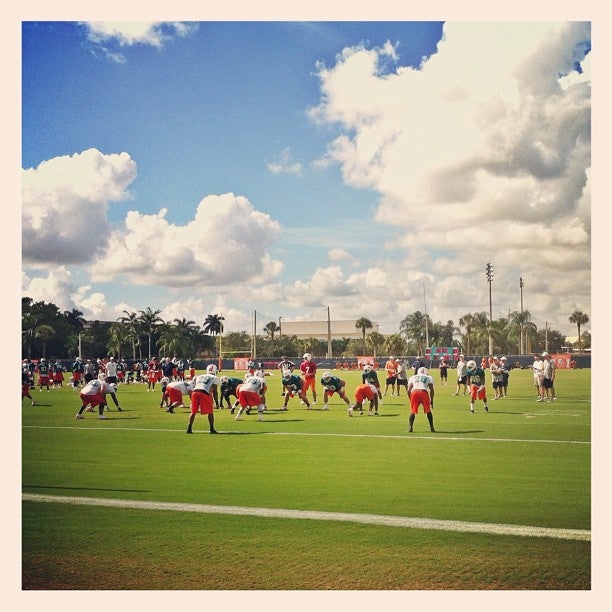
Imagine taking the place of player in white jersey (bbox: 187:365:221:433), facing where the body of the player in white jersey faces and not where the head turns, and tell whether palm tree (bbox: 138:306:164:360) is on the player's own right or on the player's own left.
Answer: on the player's own left

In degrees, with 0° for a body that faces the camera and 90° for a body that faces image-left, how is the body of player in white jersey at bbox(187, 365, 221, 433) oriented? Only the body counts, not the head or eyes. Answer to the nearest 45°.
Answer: approximately 225°

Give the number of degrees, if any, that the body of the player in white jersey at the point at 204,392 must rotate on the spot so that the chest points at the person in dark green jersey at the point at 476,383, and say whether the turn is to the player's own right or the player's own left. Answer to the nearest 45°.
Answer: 0° — they already face them

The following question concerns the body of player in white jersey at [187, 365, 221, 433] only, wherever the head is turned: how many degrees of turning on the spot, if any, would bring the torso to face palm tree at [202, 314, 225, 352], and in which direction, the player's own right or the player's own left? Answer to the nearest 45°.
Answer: approximately 45° to the player's own left
